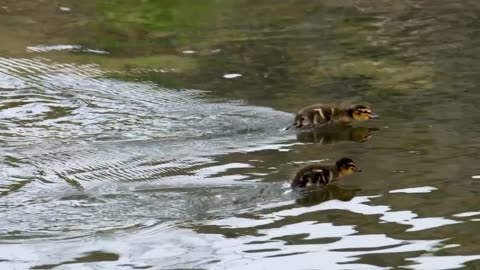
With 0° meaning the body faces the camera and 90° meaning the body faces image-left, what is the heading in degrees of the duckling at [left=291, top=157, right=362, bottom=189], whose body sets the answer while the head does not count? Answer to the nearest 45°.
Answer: approximately 270°

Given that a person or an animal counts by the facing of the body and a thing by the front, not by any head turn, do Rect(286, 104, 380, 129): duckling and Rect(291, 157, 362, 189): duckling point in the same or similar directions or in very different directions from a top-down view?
same or similar directions

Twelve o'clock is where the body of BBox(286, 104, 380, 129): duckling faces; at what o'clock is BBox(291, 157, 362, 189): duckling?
BBox(291, 157, 362, 189): duckling is roughly at 3 o'clock from BBox(286, 104, 380, 129): duckling.

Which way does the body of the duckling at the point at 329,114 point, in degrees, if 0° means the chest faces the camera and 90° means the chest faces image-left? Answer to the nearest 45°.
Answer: approximately 270°

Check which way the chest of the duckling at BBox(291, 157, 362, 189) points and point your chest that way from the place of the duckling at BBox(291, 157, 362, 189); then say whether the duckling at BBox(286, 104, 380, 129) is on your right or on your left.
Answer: on your left

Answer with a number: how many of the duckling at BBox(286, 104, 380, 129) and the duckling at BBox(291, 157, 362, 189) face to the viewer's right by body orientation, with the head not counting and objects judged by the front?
2
